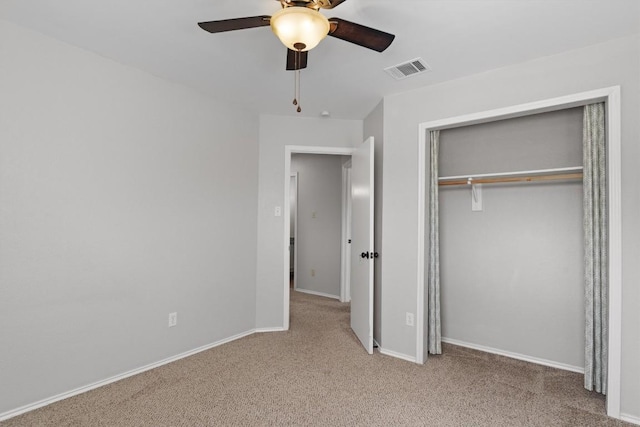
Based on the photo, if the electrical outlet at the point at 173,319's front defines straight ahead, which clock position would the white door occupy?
The white door is roughly at 11 o'clock from the electrical outlet.

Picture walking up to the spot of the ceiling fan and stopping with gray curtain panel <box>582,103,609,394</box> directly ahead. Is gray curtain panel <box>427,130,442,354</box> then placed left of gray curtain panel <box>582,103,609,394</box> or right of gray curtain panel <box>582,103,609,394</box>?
left

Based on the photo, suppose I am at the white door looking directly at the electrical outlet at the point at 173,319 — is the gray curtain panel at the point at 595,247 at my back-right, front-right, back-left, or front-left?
back-left

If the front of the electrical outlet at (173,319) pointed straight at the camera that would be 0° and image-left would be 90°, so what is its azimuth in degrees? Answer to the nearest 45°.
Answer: approximately 315°

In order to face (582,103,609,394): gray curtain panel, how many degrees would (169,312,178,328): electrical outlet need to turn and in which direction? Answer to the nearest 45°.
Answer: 0° — it already faces it
